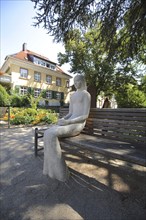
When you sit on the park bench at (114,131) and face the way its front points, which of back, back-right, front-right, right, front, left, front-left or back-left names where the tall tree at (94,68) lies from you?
back-right

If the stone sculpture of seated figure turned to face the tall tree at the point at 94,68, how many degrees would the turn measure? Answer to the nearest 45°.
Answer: approximately 135° to its right

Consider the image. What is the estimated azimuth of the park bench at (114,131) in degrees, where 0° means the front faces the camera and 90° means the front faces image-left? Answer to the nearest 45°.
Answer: approximately 45°
